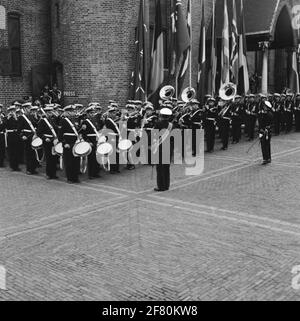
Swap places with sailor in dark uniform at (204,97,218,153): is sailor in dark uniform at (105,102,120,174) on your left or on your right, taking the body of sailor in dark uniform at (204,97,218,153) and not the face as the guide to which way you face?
on your right

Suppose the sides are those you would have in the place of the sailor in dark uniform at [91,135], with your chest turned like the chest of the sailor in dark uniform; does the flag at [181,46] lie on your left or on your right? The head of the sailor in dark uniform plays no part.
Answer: on your left

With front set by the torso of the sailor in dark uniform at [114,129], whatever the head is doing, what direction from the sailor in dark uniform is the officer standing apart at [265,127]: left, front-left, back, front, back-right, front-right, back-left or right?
front-left

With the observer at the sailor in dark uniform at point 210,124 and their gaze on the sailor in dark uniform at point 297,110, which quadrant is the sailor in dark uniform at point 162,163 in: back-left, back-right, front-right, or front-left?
back-right

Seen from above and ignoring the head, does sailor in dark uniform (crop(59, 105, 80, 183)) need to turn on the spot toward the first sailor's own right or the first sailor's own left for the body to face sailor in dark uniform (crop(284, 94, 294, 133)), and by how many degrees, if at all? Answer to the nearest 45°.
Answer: approximately 90° to the first sailor's own left

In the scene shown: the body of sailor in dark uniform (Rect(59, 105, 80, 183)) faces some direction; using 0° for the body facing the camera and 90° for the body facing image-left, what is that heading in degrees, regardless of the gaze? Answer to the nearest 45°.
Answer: approximately 315°

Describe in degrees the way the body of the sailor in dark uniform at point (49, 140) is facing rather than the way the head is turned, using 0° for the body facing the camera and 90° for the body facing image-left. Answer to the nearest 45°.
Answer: approximately 315°
